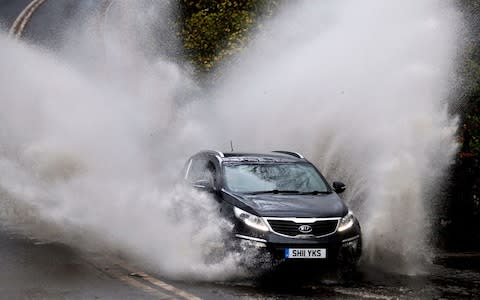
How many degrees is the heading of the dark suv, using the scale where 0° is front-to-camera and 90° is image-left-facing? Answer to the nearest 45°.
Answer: approximately 315°
